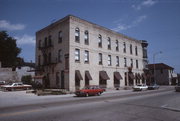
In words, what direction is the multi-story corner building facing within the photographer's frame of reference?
facing the viewer and to the right of the viewer

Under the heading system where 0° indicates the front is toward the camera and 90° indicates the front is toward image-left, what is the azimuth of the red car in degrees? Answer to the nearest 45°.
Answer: approximately 45°

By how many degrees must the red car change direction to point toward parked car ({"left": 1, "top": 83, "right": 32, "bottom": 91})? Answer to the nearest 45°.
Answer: approximately 90° to its right

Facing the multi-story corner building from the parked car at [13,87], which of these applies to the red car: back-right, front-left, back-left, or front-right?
front-right

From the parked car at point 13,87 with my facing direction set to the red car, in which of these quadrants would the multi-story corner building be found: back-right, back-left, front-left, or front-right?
front-left

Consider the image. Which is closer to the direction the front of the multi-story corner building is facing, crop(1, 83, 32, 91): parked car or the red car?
the red car

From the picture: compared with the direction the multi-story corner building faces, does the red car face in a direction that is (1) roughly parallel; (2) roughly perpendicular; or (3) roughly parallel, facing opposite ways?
roughly perpendicular
